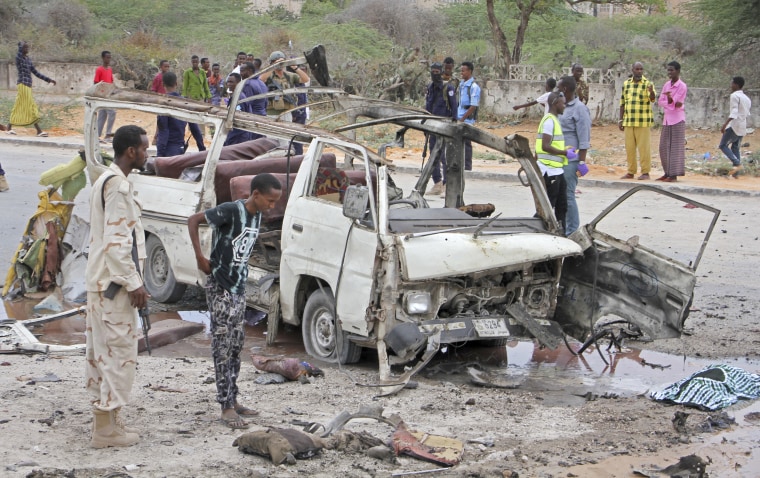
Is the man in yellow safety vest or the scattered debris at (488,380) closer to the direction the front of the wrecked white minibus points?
the scattered debris

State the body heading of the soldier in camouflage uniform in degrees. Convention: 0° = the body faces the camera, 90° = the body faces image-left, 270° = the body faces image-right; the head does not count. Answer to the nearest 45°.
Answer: approximately 270°

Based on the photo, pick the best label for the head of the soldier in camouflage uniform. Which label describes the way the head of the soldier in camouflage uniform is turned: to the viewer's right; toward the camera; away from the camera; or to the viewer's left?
to the viewer's right

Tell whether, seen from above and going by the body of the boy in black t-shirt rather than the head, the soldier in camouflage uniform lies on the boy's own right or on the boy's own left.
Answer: on the boy's own right

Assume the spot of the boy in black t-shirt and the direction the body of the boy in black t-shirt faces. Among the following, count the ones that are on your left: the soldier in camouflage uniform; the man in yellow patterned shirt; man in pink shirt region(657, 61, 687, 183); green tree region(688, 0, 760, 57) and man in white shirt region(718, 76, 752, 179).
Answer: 4
